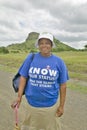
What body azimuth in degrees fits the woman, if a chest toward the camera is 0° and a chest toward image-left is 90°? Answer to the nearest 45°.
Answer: approximately 0°
